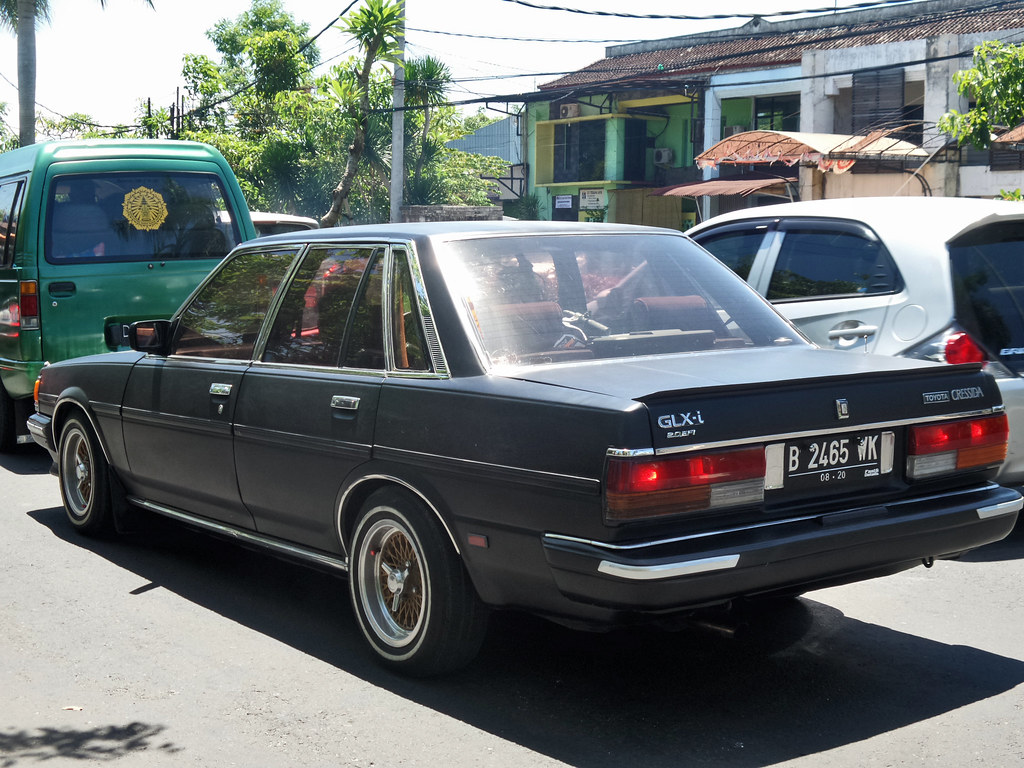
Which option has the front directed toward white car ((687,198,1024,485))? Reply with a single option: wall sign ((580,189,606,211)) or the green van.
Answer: the wall sign

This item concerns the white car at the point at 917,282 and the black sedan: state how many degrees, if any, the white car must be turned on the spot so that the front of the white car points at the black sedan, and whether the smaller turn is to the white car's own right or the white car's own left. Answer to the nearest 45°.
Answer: approximately 90° to the white car's own left

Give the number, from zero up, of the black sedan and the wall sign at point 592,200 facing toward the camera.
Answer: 1

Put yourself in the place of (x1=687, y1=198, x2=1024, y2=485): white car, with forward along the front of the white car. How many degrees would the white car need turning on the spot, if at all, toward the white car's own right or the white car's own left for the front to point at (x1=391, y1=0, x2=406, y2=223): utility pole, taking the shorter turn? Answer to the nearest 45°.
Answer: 0° — it already faces it

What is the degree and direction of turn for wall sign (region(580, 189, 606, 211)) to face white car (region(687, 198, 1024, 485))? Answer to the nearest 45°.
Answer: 0° — it already faces it

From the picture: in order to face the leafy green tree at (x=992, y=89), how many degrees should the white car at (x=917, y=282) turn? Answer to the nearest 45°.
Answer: approximately 45° to its right

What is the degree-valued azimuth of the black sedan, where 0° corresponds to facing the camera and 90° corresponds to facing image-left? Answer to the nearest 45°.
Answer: approximately 135°

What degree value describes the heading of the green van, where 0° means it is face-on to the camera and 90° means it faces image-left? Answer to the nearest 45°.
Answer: approximately 135°

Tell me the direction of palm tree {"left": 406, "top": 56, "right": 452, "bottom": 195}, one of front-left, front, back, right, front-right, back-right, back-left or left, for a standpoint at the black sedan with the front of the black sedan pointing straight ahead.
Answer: front-right

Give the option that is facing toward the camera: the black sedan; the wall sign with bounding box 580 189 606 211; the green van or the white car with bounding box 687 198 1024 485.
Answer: the wall sign
